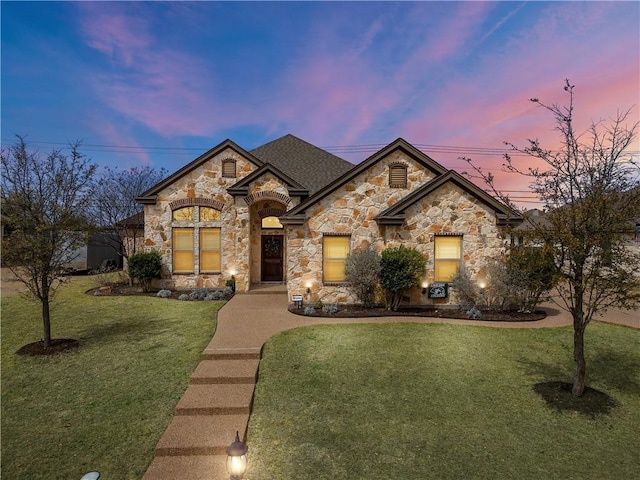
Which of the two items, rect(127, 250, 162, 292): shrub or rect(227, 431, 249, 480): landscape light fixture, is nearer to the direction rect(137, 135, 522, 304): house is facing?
the landscape light fixture

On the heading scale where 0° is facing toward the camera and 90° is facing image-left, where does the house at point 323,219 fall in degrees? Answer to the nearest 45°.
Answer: approximately 0°

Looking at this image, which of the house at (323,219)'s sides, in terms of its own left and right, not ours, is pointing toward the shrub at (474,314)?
left

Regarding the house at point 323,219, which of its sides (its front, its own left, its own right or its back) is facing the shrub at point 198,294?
right

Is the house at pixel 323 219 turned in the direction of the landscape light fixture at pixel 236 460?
yes

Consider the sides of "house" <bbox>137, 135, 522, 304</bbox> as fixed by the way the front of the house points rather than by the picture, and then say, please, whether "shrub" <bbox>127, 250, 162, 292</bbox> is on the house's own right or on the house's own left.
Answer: on the house's own right

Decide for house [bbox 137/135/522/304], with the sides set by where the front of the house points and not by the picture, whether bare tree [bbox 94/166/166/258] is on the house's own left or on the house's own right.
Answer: on the house's own right

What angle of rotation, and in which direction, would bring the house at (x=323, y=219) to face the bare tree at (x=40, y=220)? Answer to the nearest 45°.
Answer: approximately 45° to its right

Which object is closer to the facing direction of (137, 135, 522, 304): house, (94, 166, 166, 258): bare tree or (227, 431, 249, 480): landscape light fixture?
the landscape light fixture
